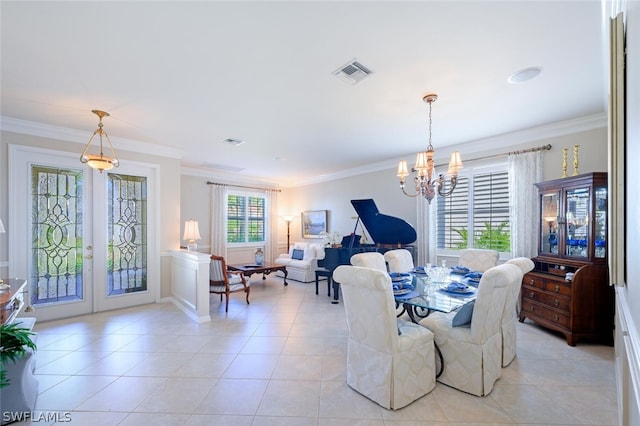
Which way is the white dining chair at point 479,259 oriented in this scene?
toward the camera

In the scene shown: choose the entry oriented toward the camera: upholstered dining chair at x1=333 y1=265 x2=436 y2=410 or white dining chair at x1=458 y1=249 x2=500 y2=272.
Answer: the white dining chair

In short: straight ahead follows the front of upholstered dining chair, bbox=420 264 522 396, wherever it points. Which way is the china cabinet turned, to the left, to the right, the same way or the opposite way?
to the left

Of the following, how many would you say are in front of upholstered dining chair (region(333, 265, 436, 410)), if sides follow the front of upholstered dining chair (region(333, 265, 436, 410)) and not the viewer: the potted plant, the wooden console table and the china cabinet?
1

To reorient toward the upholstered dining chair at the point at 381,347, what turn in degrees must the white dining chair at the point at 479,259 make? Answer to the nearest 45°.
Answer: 0° — it already faces it

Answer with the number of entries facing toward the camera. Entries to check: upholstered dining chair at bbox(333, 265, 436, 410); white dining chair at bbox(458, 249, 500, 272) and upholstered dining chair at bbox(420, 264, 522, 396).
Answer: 1

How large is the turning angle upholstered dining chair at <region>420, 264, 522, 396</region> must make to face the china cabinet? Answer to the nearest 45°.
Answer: approximately 90° to its right

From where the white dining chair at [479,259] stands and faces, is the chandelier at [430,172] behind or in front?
in front

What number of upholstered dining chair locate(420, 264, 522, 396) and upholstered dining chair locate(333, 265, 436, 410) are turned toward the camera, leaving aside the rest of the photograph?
0

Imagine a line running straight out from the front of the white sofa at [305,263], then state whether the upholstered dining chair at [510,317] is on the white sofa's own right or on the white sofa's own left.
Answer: on the white sofa's own left

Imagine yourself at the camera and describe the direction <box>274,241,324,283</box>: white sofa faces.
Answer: facing the viewer and to the left of the viewer

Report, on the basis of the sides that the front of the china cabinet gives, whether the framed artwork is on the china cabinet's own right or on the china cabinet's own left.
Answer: on the china cabinet's own right

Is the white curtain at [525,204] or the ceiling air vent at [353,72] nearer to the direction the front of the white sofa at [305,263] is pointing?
the ceiling air vent

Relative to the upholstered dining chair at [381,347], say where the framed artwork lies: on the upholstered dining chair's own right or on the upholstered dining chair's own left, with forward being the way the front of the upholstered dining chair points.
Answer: on the upholstered dining chair's own left

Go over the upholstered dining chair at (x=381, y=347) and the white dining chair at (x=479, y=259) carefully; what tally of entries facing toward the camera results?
1
